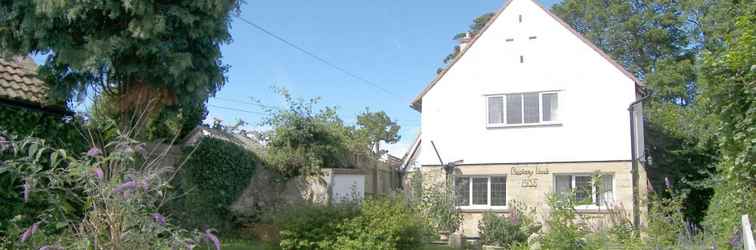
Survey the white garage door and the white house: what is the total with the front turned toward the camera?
2

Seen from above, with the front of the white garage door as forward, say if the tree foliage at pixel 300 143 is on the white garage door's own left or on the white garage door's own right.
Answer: on the white garage door's own right

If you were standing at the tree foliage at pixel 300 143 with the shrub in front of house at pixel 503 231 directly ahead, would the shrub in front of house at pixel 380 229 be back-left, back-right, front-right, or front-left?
front-right

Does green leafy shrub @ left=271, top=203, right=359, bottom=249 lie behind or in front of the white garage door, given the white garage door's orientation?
in front

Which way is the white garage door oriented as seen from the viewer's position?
toward the camera

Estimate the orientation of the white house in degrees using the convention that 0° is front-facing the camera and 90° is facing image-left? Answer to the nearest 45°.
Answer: approximately 0°

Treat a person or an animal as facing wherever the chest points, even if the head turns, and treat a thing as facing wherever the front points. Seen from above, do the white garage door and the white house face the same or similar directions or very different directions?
same or similar directions

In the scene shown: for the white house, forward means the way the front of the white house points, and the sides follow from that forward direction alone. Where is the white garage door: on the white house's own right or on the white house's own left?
on the white house's own right

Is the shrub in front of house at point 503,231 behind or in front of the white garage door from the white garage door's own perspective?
in front

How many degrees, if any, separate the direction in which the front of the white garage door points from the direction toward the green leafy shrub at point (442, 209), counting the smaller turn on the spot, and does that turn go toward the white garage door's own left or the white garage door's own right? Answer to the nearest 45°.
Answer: approximately 45° to the white garage door's own left

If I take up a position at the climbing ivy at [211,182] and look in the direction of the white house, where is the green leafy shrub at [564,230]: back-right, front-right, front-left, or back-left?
front-right

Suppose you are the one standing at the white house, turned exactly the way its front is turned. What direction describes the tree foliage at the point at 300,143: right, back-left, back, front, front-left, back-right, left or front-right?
right

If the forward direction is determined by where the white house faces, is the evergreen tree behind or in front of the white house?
in front
